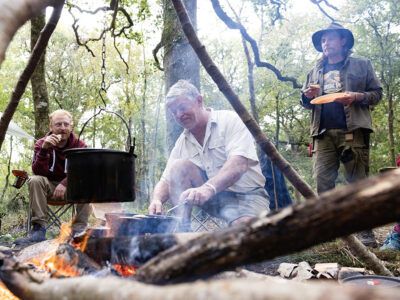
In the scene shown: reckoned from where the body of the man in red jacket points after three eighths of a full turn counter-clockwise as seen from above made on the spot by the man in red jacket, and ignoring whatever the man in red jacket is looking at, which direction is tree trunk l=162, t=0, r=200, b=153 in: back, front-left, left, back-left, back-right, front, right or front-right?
front-right

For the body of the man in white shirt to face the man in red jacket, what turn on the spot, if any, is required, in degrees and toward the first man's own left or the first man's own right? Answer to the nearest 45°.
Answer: approximately 90° to the first man's own right

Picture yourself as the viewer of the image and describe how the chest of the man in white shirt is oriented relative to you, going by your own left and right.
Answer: facing the viewer and to the left of the viewer

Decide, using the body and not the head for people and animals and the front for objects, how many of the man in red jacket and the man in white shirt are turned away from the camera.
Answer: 0

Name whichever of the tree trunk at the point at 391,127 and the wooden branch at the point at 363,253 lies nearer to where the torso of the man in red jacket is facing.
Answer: the wooden branch

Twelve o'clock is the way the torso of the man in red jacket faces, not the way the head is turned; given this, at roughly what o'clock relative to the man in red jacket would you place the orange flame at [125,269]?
The orange flame is roughly at 12 o'clock from the man in red jacket.

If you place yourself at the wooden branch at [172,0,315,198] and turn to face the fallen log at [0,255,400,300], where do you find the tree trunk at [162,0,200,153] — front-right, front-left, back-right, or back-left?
back-right

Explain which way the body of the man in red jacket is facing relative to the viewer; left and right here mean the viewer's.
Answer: facing the viewer

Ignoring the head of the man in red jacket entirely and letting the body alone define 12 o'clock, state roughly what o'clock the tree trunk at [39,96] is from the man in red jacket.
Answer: The tree trunk is roughly at 6 o'clock from the man in red jacket.

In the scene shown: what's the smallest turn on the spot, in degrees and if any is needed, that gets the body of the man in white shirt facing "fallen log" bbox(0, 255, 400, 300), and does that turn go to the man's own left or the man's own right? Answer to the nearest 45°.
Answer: approximately 45° to the man's own left

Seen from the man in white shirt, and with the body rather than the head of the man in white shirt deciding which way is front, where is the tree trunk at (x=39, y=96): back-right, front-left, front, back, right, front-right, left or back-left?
right

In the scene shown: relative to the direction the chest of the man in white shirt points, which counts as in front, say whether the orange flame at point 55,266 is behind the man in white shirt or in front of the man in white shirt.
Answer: in front
